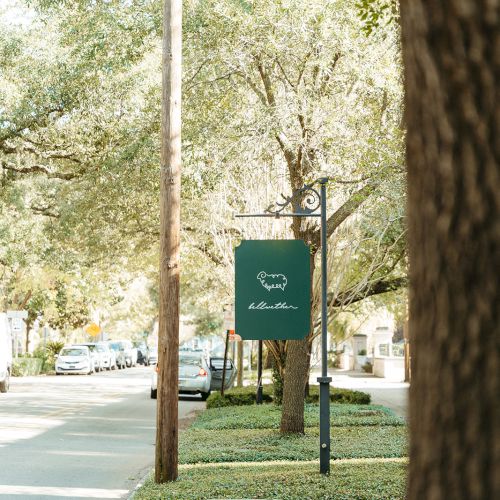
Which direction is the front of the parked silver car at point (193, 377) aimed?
away from the camera

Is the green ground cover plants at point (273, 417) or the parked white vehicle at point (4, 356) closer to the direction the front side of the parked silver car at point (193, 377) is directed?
the parked white vehicle

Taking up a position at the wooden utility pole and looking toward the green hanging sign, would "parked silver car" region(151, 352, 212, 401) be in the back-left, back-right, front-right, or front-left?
front-left

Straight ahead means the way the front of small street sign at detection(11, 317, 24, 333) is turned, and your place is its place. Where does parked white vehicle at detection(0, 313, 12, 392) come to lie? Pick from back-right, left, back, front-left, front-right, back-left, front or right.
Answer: front

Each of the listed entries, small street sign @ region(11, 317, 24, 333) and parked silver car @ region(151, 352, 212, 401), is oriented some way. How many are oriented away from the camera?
1

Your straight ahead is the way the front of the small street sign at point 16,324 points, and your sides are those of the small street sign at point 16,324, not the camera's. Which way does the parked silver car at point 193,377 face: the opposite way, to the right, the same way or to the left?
the opposite way

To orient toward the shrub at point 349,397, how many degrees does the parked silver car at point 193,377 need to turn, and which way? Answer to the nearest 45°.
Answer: approximately 135° to its right

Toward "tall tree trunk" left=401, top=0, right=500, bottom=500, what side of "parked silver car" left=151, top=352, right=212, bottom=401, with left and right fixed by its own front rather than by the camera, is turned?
back

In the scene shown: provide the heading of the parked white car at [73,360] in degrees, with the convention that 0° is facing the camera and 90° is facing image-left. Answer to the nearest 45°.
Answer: approximately 0°

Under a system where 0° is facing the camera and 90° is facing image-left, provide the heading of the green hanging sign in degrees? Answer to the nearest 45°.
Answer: approximately 0°

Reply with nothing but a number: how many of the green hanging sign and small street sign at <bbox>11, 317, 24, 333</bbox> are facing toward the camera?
2

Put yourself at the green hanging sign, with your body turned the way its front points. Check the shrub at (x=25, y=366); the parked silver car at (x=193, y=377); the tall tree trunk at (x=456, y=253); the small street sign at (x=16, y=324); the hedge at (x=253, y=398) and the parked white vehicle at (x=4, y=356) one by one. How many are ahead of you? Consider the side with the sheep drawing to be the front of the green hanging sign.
1

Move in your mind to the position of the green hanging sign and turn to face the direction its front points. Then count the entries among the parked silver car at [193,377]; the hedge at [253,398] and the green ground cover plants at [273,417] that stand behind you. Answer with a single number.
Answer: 3

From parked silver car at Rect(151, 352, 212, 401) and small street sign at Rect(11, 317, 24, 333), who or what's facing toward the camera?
the small street sign

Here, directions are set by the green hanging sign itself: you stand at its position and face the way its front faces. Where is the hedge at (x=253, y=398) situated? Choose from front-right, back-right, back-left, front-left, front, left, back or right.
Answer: back

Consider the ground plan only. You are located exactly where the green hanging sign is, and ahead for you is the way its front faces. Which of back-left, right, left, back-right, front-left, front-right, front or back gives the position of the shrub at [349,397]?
back

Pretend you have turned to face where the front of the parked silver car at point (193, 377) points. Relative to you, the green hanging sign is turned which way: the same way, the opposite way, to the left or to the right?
the opposite way
